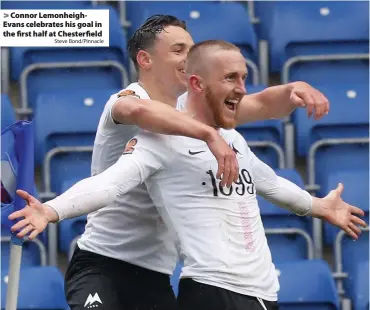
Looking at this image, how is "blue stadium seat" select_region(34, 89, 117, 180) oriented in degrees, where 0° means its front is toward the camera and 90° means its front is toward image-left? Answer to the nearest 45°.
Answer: approximately 0°

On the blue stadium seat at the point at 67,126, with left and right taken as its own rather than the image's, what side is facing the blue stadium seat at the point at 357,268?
left

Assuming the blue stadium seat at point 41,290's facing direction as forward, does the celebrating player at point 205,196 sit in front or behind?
in front

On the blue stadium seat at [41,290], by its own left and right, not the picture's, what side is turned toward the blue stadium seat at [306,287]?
left

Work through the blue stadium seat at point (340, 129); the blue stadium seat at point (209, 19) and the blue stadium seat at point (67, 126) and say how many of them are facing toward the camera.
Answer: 3

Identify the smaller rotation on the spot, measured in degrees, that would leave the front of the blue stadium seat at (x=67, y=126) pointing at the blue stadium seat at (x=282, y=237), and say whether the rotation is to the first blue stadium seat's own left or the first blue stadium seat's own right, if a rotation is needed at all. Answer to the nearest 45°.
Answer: approximately 90° to the first blue stadium seat's own left

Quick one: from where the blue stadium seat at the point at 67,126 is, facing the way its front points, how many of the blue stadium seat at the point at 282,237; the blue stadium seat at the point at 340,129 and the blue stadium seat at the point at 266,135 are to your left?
3
